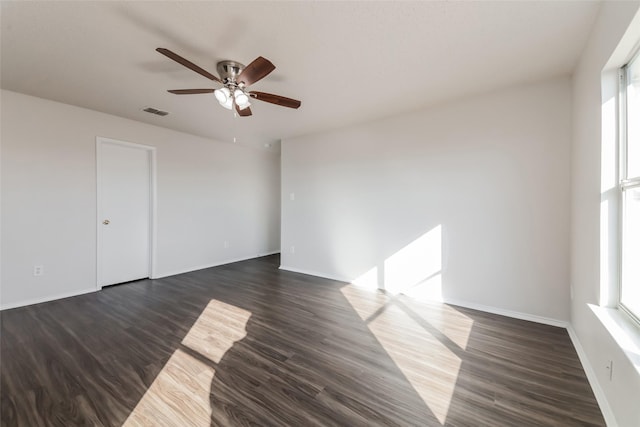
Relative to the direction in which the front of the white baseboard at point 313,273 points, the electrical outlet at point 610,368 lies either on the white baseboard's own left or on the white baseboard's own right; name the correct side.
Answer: on the white baseboard's own left

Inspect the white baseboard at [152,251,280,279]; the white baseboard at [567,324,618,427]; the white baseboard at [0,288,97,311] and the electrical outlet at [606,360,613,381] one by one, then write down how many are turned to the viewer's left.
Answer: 2

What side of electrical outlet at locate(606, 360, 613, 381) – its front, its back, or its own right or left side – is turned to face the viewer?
left

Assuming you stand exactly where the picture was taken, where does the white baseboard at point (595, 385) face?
facing to the left of the viewer

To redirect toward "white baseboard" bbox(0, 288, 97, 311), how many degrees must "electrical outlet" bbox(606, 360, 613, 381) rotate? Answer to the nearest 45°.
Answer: approximately 45° to its left

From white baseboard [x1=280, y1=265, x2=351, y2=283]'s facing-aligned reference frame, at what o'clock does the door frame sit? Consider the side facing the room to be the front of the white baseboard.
The door frame is roughly at 1 o'clock from the white baseboard.

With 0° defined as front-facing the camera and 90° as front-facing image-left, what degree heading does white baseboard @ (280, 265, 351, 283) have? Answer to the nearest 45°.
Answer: approximately 45°

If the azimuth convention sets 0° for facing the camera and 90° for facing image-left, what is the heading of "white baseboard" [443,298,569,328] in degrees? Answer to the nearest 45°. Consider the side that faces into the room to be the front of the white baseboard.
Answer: approximately 45°

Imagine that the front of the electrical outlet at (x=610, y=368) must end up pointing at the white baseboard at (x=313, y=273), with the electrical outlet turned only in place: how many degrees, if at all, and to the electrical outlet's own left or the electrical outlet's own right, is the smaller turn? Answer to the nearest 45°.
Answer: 0° — it already faces it

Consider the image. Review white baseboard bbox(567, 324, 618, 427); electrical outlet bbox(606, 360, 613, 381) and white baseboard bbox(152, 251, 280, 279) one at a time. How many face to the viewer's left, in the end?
2

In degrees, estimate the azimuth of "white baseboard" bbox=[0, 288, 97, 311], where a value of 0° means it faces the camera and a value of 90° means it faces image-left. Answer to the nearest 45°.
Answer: approximately 315°
